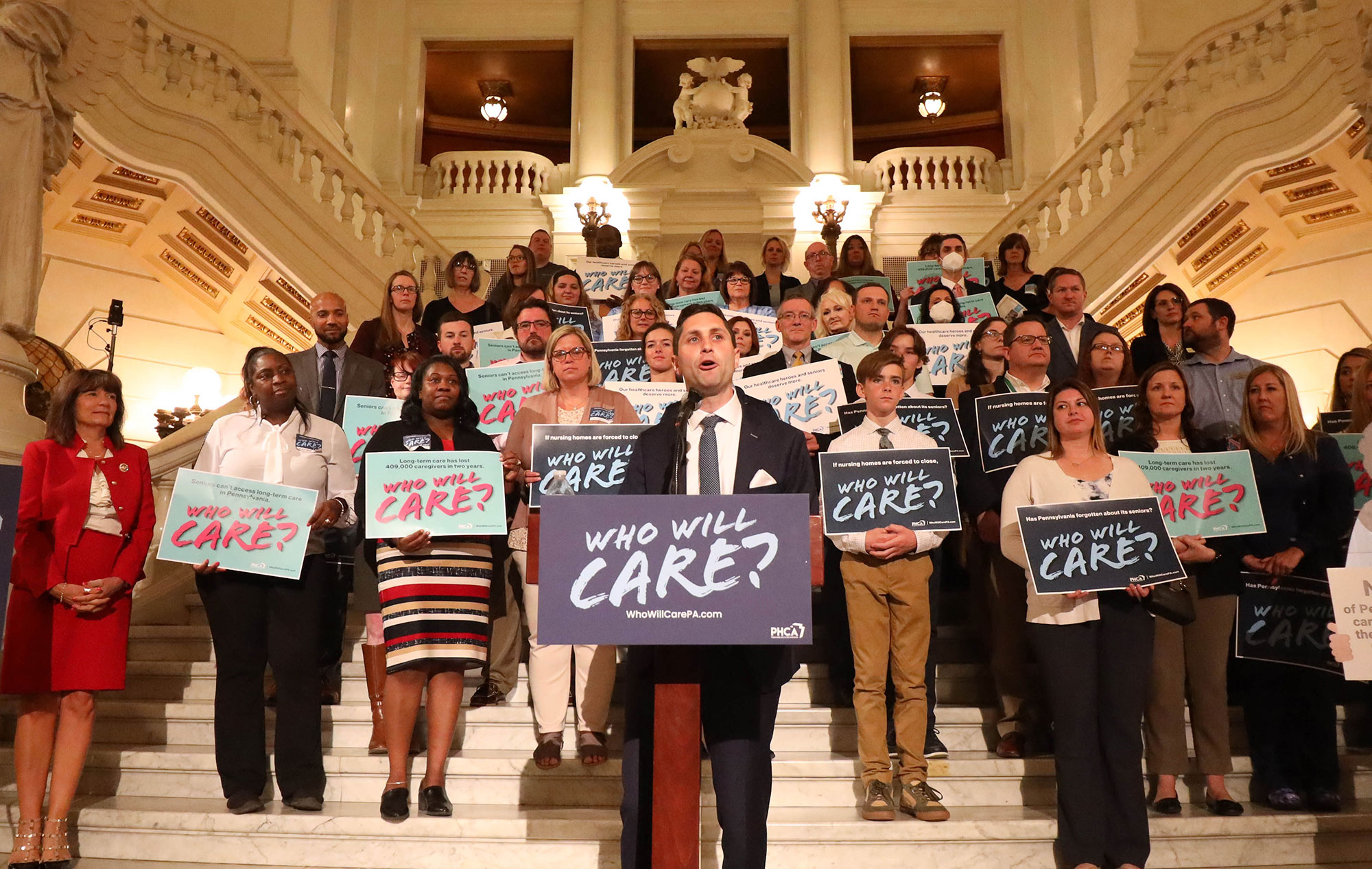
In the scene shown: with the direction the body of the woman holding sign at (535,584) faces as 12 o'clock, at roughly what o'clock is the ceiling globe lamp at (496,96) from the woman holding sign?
The ceiling globe lamp is roughly at 6 o'clock from the woman holding sign.

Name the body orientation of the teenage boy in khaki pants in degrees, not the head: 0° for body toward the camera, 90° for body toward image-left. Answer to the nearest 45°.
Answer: approximately 0°

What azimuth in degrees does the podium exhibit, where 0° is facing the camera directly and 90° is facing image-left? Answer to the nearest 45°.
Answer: approximately 0°
